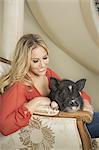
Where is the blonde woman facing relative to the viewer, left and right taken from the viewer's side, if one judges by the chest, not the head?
facing the viewer and to the right of the viewer

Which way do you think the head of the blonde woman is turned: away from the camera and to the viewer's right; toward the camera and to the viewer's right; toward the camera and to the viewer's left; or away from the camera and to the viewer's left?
toward the camera and to the viewer's right
